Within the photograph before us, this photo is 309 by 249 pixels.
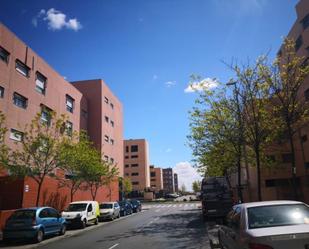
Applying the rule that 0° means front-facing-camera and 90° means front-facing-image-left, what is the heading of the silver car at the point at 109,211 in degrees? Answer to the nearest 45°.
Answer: approximately 45°

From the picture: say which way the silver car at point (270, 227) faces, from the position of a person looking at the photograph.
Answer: facing away from the viewer and to the left of the viewer

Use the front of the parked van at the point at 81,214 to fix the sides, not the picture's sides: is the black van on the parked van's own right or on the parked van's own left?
on the parked van's own left

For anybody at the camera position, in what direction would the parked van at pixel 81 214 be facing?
facing the viewer and to the left of the viewer

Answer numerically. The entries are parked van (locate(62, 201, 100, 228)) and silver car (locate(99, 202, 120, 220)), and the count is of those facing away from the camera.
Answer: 0

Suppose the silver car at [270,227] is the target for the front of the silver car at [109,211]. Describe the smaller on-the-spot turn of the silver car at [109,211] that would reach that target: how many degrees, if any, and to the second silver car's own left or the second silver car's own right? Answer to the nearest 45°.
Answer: approximately 45° to the second silver car's own left

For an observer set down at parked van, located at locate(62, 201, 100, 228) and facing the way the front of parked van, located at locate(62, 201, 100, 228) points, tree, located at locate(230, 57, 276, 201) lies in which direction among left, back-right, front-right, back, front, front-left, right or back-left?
left

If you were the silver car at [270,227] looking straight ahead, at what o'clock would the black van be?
The black van is roughly at 1 o'clock from the silver car.
